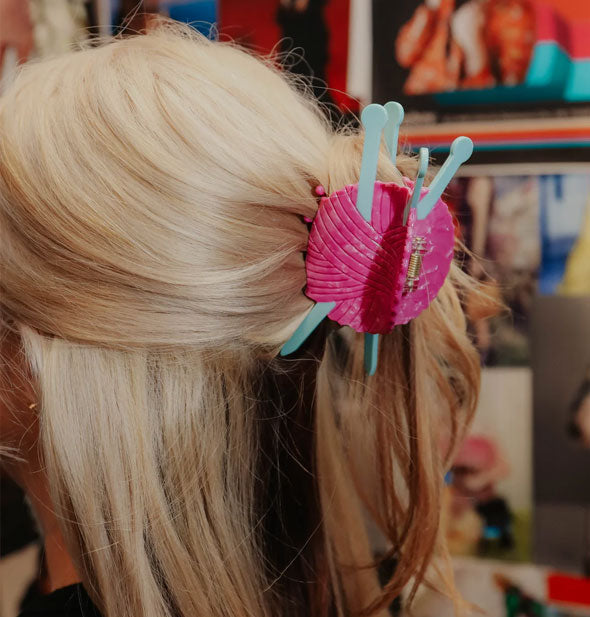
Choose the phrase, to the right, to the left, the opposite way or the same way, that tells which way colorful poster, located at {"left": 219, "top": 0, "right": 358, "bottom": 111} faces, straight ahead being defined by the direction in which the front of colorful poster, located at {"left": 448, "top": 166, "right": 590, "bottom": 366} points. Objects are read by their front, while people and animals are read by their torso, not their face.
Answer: the same way

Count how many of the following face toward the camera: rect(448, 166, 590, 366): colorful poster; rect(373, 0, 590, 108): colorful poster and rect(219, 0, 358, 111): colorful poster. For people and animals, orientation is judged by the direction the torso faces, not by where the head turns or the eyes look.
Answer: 3

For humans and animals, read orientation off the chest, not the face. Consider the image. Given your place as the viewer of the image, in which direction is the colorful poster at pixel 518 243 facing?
facing the viewer

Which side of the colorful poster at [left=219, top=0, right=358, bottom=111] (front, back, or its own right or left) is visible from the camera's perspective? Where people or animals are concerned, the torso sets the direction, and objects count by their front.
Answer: front

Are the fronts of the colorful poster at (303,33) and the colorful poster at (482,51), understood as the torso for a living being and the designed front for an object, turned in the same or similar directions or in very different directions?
same or similar directions

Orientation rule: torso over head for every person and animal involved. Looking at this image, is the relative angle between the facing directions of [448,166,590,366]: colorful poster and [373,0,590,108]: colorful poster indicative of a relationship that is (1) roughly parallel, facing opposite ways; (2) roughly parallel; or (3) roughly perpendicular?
roughly parallel

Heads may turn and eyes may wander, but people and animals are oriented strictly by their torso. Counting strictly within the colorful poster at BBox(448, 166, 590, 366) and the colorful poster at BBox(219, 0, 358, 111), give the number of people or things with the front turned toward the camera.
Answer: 2
